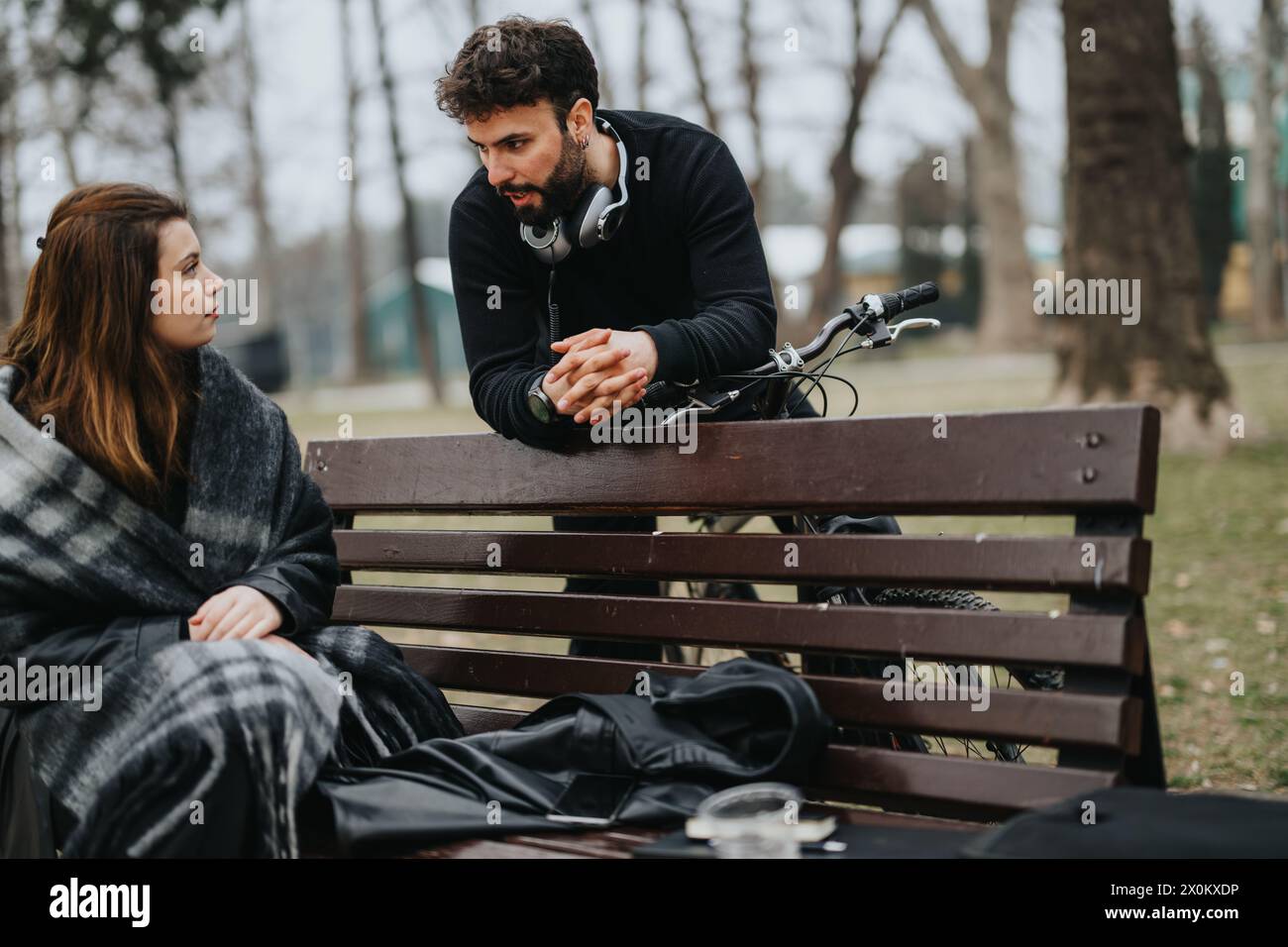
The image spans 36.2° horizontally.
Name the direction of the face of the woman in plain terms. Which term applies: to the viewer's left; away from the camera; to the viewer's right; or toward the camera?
to the viewer's right

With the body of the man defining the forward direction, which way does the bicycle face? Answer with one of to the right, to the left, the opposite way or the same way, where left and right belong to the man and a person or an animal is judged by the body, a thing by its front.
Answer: to the left

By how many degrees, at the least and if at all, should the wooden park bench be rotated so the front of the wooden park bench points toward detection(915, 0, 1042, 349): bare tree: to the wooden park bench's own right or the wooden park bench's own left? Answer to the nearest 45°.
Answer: approximately 135° to the wooden park bench's own right

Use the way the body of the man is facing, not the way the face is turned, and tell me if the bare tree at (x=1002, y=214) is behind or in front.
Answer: behind

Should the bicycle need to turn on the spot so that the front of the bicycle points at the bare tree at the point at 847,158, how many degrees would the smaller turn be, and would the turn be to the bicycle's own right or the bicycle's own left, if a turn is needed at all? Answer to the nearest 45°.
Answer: approximately 135° to the bicycle's own left

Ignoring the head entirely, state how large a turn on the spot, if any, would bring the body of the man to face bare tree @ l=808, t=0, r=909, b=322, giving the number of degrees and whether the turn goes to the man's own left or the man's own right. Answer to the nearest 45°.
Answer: approximately 135° to the man's own right

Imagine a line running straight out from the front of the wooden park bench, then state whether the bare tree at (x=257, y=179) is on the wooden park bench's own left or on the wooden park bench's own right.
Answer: on the wooden park bench's own right

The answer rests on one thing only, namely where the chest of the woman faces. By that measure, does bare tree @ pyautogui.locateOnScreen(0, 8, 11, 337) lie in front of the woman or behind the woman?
behind
